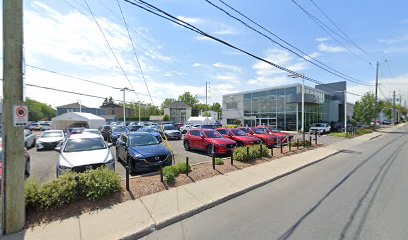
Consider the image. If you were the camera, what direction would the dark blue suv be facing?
facing the viewer and to the right of the viewer

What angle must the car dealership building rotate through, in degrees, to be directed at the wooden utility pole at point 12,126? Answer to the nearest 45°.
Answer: approximately 45° to its left

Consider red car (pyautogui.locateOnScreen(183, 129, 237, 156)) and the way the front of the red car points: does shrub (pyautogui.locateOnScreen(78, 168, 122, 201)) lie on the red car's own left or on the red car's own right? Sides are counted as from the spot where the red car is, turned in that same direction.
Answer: on the red car's own right

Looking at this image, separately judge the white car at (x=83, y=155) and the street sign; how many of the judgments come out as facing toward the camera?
2

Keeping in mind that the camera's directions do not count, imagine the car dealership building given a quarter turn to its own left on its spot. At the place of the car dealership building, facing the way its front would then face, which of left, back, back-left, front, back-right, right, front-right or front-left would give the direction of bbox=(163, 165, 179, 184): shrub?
front-right

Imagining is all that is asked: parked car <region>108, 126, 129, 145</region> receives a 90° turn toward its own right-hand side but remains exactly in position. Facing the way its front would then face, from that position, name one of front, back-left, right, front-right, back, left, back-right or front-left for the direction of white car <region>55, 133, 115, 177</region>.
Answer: back-left

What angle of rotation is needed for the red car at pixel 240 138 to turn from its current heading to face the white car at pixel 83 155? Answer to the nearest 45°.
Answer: approximately 90° to its right

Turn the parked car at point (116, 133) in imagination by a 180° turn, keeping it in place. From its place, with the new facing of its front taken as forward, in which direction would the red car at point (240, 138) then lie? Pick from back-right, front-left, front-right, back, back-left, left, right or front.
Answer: right

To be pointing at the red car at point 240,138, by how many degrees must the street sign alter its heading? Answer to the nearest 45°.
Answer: approximately 90° to its left

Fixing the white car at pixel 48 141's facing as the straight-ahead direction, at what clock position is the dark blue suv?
The dark blue suv is roughly at 10 o'clock from the white car.

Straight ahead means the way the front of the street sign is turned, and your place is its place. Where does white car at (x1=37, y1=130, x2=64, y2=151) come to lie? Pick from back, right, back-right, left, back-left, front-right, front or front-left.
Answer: back

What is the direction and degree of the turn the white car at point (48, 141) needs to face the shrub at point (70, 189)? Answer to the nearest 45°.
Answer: approximately 45° to its left

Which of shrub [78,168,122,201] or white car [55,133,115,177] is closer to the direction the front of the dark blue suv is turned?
the shrub
